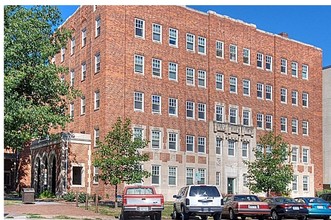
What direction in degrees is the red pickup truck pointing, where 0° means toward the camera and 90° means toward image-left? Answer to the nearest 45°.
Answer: approximately 180°

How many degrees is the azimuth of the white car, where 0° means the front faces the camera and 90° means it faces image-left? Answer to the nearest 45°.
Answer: approximately 135°

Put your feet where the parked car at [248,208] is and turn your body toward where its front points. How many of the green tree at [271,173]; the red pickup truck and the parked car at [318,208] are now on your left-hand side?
1

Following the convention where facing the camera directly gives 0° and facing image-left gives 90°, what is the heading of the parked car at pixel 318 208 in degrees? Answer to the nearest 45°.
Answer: approximately 135°

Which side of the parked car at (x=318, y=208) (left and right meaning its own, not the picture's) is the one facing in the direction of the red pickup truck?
left

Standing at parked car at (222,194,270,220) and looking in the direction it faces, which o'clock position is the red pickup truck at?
The red pickup truck is roughly at 9 o'clock from the parked car.

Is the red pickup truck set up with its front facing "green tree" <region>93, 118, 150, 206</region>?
yes

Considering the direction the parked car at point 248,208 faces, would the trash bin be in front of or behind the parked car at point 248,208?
in front

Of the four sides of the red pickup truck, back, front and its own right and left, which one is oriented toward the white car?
right

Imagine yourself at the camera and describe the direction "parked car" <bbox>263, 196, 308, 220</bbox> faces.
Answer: facing away from the viewer and to the left of the viewer

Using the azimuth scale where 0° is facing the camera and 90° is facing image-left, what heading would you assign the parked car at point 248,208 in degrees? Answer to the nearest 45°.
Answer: approximately 135°
